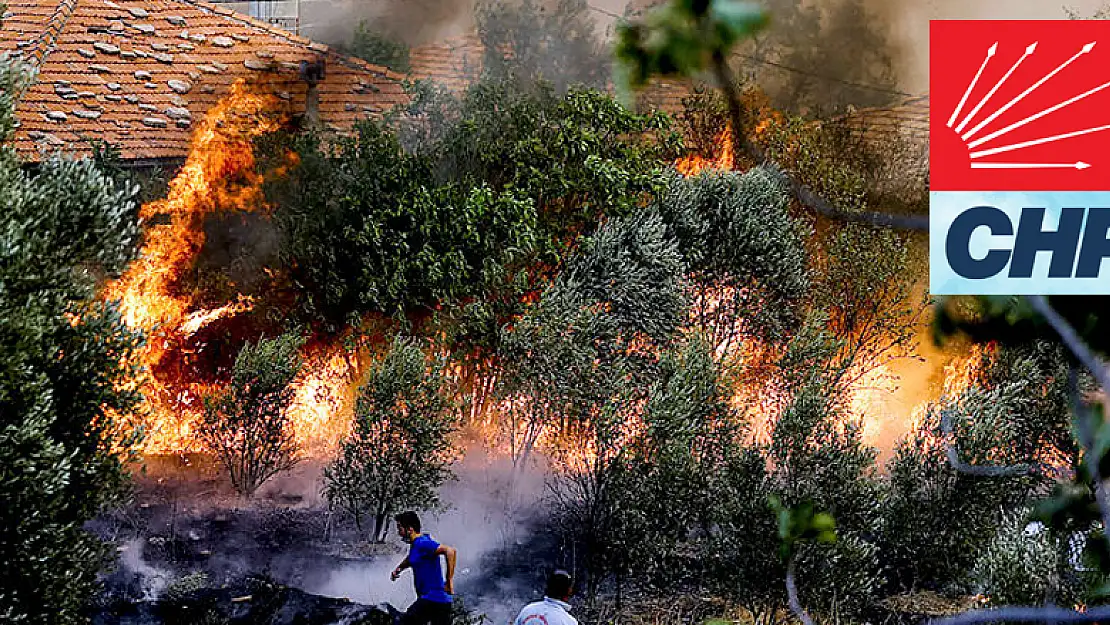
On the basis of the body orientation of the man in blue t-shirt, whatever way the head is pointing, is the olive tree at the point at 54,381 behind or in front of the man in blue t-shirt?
in front

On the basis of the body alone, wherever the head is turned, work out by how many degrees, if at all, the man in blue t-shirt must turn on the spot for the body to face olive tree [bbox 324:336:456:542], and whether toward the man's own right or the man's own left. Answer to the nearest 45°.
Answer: approximately 90° to the man's own right

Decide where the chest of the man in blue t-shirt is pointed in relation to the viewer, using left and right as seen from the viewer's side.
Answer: facing to the left of the viewer

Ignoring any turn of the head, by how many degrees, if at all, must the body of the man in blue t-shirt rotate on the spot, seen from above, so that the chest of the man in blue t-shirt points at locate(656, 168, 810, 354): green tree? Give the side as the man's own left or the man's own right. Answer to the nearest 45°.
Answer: approximately 135° to the man's own right

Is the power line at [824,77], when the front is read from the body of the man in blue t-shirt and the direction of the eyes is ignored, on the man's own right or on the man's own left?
on the man's own right

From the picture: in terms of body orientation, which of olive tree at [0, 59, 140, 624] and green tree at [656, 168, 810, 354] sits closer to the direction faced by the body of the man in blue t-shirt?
the olive tree

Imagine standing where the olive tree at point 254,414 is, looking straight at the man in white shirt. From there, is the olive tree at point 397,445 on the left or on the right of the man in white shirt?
left
